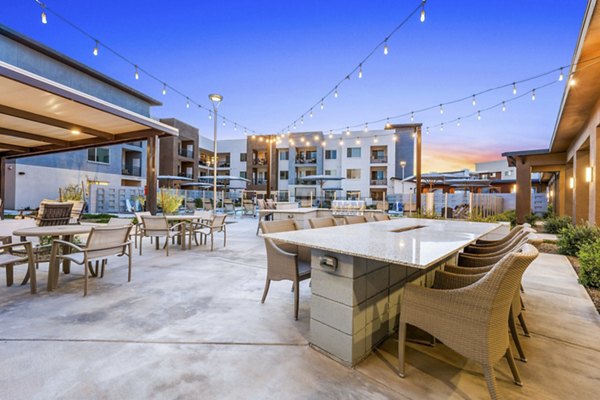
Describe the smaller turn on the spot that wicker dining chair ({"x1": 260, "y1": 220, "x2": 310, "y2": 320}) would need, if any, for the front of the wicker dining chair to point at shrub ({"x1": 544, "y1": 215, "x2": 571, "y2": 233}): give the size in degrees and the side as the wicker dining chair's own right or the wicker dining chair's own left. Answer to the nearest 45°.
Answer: approximately 90° to the wicker dining chair's own left

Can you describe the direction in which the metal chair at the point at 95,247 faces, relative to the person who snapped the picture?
facing away from the viewer and to the left of the viewer

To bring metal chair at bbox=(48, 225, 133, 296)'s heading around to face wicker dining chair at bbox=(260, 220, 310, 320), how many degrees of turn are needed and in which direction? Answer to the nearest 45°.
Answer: approximately 180°

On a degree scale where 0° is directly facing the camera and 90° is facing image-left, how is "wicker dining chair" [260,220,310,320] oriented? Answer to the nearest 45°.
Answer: approximately 315°

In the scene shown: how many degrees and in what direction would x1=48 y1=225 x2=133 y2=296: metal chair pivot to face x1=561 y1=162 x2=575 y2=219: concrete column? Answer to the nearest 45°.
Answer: approximately 135° to its right

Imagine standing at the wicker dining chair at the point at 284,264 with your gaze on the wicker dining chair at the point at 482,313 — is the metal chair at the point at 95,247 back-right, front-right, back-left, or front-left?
back-right

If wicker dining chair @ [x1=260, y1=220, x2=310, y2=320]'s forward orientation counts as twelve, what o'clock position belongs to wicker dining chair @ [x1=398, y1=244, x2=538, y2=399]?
wicker dining chair @ [x1=398, y1=244, x2=538, y2=399] is roughly at 12 o'clock from wicker dining chair @ [x1=260, y1=220, x2=310, y2=320].

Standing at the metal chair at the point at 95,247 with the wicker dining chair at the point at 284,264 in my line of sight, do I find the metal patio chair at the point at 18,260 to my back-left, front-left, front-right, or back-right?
back-right

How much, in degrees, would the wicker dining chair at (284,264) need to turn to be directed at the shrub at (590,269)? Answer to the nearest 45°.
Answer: approximately 45° to its left

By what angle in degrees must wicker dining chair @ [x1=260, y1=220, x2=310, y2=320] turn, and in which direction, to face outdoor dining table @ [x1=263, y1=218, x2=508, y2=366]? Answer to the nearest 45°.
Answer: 0° — it already faces it

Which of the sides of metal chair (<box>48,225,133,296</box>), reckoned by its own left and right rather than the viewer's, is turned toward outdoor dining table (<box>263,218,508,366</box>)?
back
